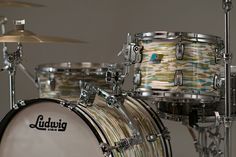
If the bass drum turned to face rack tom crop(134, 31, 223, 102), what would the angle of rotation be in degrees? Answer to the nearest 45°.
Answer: approximately 135° to its left

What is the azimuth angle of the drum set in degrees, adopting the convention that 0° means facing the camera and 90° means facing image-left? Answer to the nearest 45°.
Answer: approximately 45°

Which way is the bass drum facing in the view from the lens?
facing the viewer and to the left of the viewer
